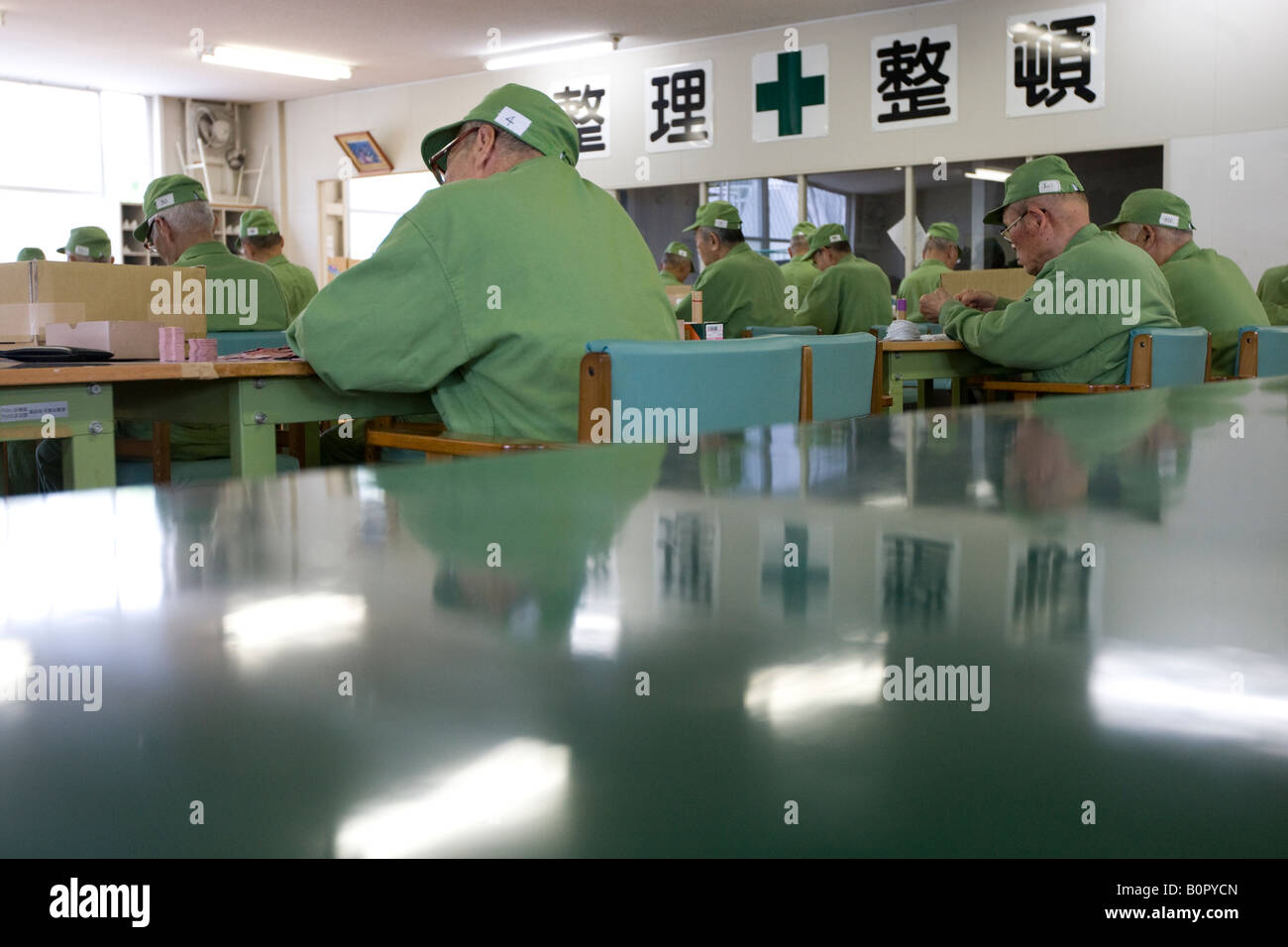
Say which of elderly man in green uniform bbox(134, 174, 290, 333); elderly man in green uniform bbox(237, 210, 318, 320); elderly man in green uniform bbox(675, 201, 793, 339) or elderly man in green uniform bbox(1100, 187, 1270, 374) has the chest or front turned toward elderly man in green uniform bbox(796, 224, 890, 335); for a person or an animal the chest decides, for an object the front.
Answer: elderly man in green uniform bbox(1100, 187, 1270, 374)

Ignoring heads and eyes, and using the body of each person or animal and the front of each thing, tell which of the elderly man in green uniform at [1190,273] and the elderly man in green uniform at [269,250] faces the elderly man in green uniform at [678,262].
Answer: the elderly man in green uniform at [1190,273]

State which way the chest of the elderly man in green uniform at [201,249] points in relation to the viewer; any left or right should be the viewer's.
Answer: facing away from the viewer and to the left of the viewer

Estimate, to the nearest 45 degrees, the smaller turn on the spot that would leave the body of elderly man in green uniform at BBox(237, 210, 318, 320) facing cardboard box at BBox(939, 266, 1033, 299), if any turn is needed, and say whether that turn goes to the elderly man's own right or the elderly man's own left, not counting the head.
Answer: approximately 135° to the elderly man's own right

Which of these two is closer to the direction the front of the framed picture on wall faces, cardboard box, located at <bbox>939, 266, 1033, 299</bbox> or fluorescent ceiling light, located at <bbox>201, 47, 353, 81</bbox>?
the fluorescent ceiling light

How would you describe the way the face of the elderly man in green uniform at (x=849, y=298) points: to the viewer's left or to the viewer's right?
to the viewer's left

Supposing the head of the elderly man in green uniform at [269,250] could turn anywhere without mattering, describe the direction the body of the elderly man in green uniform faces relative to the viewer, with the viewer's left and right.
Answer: facing away from the viewer and to the left of the viewer

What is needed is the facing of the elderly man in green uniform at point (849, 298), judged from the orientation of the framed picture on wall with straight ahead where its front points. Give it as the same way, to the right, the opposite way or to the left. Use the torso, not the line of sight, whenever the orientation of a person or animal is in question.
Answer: to the right

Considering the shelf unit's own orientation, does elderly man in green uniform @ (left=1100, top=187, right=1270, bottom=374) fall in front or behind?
in front
